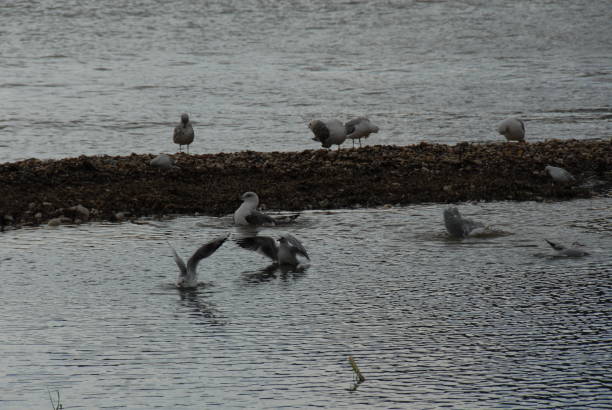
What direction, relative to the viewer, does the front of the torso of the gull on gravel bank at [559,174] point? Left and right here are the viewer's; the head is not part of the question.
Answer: facing to the left of the viewer

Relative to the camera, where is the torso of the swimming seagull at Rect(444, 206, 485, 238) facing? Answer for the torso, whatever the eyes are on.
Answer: to the viewer's left

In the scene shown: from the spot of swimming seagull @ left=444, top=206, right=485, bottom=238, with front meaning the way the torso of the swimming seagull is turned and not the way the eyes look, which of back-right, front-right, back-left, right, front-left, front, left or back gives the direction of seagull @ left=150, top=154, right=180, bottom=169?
front-right

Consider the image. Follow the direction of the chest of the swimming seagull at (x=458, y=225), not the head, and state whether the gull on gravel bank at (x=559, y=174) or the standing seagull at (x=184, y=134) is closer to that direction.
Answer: the standing seagull

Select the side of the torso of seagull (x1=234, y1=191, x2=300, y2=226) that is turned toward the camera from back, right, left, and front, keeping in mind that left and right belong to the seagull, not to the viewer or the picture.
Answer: left

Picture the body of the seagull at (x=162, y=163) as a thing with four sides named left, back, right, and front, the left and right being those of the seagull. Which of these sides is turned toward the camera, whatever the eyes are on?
left

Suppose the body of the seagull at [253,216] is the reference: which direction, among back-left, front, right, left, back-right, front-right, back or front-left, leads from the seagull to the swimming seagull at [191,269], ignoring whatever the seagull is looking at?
left

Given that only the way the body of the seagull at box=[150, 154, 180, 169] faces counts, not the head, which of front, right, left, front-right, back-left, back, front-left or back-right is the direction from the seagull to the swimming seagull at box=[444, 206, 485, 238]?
back-left

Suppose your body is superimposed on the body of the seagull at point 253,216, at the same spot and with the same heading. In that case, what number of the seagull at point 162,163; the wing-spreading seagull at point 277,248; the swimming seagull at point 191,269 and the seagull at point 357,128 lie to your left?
2

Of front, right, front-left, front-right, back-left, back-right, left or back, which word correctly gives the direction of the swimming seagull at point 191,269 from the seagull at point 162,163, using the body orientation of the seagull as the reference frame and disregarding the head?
left
